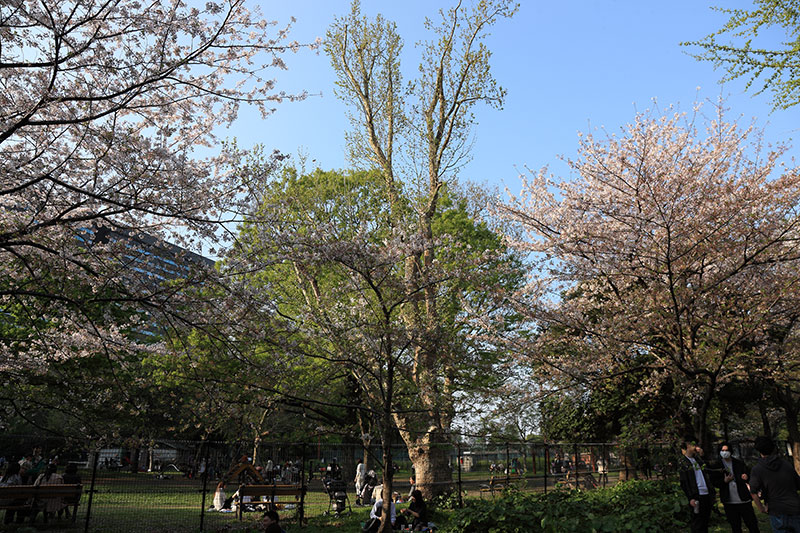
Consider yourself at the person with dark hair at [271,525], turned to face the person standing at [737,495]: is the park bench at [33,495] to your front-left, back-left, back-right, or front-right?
back-left

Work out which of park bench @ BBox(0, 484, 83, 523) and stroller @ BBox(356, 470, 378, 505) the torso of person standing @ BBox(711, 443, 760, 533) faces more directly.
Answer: the park bench

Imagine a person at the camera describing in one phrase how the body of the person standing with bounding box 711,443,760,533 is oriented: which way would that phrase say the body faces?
toward the camera

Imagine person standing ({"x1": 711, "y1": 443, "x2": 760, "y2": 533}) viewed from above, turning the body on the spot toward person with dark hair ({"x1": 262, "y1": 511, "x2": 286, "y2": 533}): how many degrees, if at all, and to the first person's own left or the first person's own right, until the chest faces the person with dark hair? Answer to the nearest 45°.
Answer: approximately 45° to the first person's own right

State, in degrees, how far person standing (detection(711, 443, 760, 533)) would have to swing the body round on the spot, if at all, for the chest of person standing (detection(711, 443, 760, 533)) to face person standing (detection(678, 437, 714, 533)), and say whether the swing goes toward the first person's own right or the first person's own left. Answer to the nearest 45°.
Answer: approximately 45° to the first person's own right

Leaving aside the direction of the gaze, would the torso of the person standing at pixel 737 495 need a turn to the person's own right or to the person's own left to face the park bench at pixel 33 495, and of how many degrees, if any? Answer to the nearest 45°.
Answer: approximately 90° to the person's own right

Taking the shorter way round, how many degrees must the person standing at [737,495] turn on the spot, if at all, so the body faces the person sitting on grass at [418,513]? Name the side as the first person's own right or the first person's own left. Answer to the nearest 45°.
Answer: approximately 90° to the first person's own right
